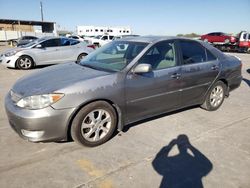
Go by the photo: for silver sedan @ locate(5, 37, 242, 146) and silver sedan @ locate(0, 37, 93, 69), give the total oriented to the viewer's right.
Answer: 0

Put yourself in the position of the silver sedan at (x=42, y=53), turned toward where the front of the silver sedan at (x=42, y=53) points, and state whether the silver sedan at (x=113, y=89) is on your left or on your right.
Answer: on your left

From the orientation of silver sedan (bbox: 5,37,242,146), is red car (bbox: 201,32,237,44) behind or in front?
behind

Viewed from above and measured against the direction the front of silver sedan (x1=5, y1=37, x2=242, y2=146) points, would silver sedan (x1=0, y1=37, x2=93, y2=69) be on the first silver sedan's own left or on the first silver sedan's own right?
on the first silver sedan's own right

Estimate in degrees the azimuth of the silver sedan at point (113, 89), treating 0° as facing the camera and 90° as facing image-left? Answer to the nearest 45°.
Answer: approximately 45°
